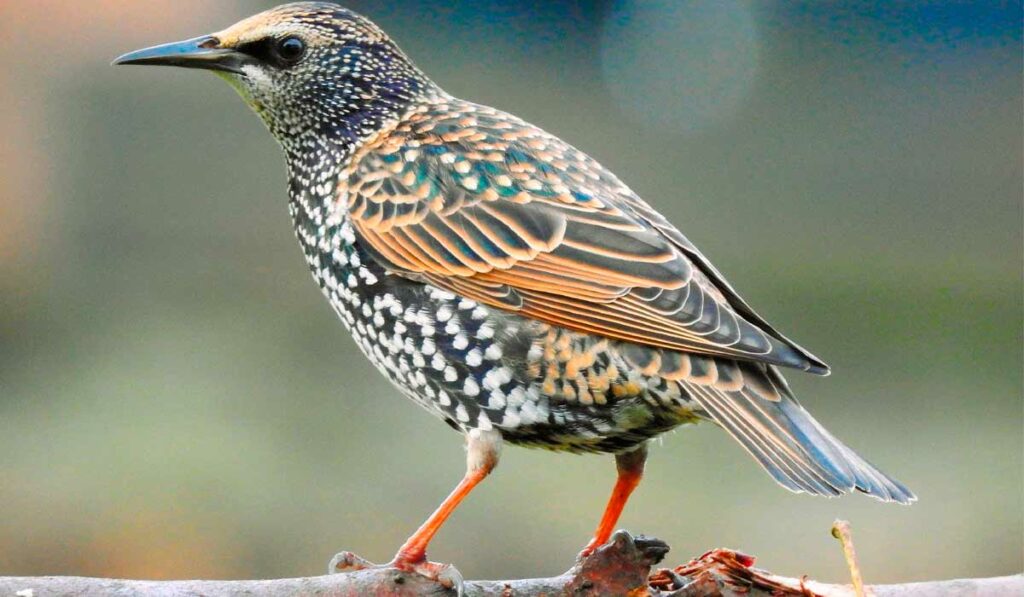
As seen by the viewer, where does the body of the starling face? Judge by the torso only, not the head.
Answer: to the viewer's left

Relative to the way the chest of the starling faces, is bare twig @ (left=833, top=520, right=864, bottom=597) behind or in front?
behind
